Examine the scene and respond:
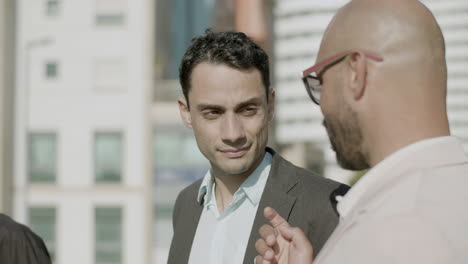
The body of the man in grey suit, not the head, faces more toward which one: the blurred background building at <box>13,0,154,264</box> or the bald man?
the bald man

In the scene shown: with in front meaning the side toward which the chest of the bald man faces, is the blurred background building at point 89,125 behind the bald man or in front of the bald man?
in front

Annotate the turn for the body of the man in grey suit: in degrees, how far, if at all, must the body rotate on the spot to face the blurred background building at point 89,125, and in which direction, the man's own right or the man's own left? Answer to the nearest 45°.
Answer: approximately 135° to the man's own right

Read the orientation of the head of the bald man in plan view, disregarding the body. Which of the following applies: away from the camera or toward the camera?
away from the camera

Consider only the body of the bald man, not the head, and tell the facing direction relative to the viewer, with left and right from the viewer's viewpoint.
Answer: facing away from the viewer and to the left of the viewer

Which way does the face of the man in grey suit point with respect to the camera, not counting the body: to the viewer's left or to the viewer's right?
to the viewer's right

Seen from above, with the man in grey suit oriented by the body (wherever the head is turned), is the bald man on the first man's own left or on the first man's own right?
on the first man's own left

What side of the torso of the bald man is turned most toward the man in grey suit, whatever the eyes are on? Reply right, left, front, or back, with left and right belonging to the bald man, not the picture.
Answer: front

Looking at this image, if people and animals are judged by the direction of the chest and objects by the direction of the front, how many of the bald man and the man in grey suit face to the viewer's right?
0
